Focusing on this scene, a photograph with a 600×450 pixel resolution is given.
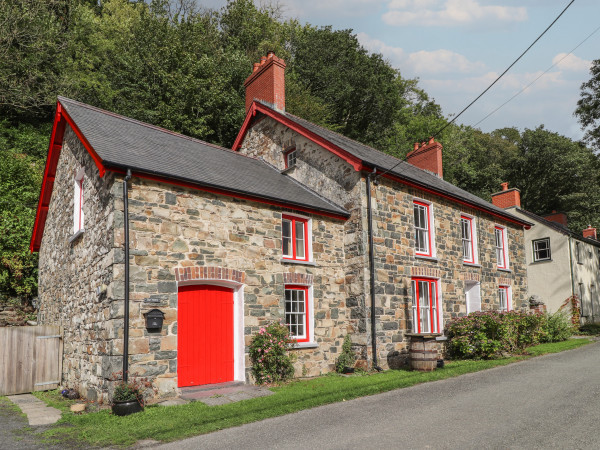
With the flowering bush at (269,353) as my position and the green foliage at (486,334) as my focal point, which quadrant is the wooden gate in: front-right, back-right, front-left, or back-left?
back-left

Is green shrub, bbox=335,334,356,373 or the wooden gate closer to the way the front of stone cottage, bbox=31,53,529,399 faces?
the green shrub

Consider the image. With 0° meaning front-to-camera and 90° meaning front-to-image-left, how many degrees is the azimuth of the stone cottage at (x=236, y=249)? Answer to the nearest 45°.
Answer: approximately 315°

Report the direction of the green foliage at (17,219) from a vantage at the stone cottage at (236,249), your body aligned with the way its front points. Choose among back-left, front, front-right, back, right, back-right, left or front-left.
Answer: back

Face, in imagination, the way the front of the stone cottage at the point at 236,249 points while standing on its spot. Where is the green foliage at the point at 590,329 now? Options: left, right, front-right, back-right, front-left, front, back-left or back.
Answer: left
